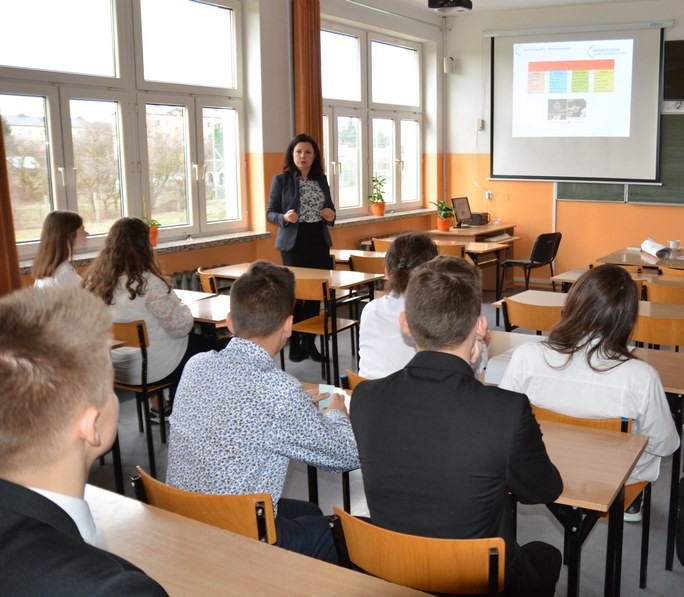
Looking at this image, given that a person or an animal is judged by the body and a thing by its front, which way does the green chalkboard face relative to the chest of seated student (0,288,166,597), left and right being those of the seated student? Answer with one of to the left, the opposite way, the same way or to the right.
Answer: the opposite way

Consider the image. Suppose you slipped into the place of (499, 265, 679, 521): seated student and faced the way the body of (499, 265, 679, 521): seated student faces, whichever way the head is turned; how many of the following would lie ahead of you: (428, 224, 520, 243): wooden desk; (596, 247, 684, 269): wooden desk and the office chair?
3

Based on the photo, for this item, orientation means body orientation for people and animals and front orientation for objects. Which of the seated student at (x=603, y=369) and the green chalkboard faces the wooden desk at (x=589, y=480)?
the green chalkboard

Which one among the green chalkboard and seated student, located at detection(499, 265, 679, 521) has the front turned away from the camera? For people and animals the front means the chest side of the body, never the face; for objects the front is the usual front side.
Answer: the seated student

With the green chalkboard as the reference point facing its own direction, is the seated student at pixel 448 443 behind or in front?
in front

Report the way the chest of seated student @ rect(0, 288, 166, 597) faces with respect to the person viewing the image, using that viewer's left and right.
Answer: facing away from the viewer and to the right of the viewer

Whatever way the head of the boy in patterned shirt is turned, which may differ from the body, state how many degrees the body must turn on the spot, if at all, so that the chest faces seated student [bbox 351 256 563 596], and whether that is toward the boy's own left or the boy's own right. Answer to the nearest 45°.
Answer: approximately 90° to the boy's own right

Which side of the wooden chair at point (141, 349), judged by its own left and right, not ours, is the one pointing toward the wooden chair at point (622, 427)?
right

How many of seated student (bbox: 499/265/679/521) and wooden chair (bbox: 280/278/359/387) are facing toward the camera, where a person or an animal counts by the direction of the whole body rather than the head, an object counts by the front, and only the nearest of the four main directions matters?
0

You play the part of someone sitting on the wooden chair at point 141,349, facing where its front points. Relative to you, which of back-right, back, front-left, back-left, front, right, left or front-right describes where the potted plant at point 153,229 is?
front-left

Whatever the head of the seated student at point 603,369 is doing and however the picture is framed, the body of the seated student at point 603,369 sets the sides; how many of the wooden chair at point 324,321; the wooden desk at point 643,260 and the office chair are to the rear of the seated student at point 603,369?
0

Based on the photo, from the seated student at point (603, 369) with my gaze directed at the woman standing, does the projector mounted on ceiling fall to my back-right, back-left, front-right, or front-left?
front-right

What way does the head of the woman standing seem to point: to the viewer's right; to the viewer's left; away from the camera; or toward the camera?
toward the camera

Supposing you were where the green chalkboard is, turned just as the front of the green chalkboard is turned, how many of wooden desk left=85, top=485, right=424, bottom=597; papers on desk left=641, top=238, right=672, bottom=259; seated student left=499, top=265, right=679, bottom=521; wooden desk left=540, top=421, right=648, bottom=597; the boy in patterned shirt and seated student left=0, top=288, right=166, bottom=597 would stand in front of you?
6

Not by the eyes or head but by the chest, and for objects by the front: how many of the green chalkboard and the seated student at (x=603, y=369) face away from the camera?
1

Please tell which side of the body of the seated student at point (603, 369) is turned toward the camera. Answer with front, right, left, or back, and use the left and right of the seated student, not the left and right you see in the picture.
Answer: back

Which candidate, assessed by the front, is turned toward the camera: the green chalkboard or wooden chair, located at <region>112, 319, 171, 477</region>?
the green chalkboard

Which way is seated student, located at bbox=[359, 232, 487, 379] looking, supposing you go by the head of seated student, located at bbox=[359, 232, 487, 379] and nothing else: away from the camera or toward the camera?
away from the camera

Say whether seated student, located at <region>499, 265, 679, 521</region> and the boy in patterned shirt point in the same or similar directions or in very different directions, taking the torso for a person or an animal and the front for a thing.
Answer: same or similar directions

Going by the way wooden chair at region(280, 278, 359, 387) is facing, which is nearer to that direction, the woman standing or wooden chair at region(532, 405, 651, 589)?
the woman standing

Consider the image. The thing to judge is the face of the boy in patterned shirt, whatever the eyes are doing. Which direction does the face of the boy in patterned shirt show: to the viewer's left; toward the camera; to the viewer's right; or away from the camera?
away from the camera

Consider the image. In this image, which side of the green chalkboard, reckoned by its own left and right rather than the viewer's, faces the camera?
front
